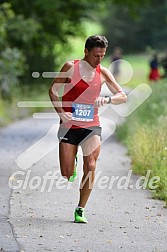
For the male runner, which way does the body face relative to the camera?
toward the camera
